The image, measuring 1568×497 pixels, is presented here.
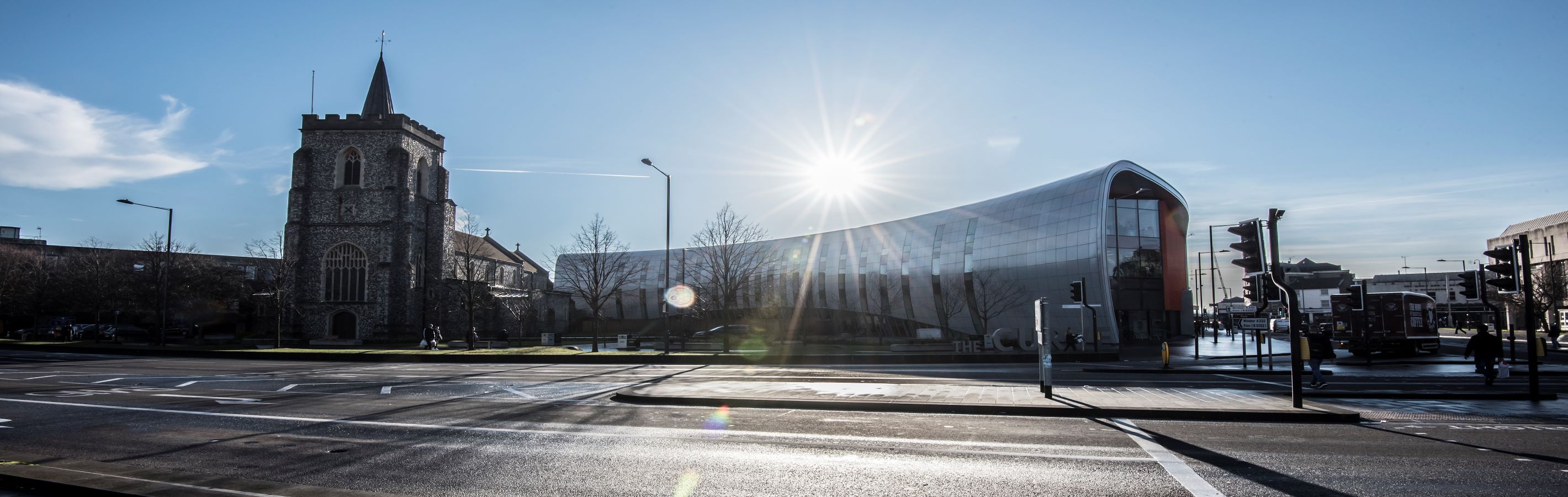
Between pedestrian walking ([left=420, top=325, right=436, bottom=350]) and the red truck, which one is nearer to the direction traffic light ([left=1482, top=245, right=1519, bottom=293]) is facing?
the pedestrian walking

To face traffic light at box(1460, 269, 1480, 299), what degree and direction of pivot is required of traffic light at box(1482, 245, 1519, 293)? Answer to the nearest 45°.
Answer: approximately 90° to its right

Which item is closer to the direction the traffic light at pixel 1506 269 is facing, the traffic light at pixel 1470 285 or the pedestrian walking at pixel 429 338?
the pedestrian walking

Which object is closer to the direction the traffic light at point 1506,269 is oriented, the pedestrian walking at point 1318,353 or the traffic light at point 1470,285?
the pedestrian walking

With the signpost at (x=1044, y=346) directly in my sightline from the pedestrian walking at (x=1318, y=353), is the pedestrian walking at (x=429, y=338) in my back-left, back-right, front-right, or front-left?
front-right

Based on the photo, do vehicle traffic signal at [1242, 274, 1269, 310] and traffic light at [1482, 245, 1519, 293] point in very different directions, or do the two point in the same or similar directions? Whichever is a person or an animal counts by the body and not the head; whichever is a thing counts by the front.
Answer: same or similar directions
